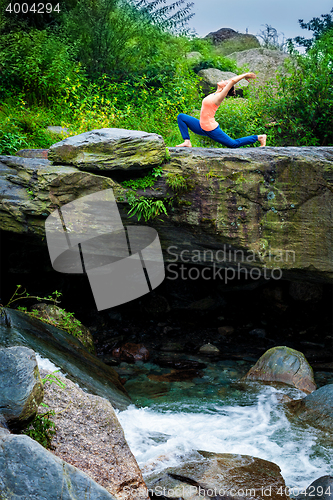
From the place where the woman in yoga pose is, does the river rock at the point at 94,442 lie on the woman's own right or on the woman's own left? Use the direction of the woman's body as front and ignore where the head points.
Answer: on the woman's own left

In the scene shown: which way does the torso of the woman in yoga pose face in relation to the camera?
to the viewer's left

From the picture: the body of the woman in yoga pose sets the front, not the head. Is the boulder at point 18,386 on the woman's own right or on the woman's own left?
on the woman's own left

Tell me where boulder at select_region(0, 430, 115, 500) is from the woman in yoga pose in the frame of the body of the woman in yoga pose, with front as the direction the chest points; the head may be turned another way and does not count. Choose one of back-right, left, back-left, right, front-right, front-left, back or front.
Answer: left

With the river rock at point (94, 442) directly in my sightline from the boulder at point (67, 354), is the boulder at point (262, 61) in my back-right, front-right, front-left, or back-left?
back-left

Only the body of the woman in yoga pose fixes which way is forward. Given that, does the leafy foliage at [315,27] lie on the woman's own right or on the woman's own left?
on the woman's own right

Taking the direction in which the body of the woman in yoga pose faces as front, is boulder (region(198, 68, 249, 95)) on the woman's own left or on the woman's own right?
on the woman's own right
